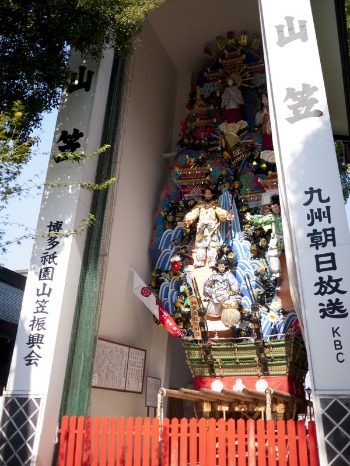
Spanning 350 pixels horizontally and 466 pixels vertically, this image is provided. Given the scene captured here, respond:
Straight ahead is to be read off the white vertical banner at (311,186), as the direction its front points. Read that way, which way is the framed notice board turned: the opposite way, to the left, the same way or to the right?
to the left

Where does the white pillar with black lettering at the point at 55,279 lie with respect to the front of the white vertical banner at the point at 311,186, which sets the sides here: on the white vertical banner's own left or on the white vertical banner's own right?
on the white vertical banner's own right

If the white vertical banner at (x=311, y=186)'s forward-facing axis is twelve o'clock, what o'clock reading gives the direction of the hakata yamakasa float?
The hakata yamakasa float is roughly at 5 o'clock from the white vertical banner.

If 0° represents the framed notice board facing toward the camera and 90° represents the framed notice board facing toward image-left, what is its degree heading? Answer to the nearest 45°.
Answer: approximately 315°

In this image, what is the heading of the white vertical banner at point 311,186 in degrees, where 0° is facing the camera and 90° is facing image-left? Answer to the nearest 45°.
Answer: approximately 0°
